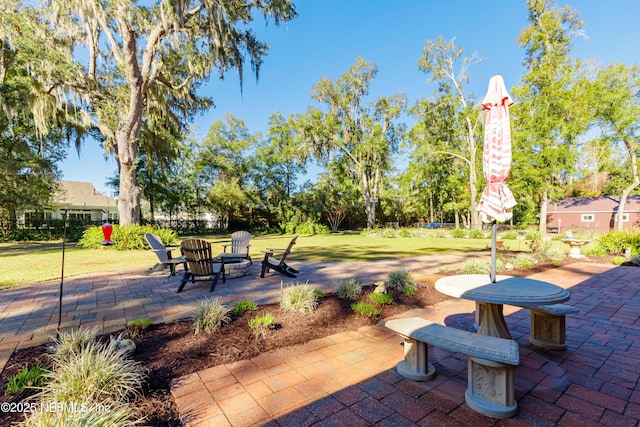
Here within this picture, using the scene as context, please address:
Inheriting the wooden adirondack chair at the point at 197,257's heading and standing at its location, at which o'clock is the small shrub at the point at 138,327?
The small shrub is roughly at 5 o'clock from the wooden adirondack chair.

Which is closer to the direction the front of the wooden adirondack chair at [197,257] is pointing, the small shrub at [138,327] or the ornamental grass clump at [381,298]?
the ornamental grass clump

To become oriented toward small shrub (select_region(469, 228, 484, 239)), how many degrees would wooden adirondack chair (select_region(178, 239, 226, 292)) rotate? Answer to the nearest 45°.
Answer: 0° — it already faces it

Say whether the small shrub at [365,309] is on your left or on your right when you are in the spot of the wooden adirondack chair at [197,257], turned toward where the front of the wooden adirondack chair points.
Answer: on your right

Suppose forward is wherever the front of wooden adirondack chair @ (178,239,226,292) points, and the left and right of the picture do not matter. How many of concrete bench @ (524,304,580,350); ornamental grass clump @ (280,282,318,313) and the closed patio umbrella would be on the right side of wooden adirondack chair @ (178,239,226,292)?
3

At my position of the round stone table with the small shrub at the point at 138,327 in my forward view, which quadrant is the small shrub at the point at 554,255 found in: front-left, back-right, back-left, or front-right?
back-right

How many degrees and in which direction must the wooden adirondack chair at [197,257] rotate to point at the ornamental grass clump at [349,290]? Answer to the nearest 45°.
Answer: approximately 90° to its right

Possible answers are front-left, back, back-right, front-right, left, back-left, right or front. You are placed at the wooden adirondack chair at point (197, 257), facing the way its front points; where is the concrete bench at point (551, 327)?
right

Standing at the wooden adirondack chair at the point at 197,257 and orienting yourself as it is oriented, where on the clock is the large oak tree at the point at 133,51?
The large oak tree is roughly at 10 o'clock from the wooden adirondack chair.

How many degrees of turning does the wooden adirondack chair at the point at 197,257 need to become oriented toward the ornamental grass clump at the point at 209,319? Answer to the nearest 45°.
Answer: approximately 135° to its right

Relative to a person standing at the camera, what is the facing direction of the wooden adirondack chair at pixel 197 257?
facing away from the viewer and to the right of the viewer

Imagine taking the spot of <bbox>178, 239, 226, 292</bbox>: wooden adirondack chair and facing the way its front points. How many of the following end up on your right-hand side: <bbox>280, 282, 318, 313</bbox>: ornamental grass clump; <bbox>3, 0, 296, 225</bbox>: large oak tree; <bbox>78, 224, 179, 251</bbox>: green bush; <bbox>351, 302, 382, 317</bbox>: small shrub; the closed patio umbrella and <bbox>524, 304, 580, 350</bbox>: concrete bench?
4

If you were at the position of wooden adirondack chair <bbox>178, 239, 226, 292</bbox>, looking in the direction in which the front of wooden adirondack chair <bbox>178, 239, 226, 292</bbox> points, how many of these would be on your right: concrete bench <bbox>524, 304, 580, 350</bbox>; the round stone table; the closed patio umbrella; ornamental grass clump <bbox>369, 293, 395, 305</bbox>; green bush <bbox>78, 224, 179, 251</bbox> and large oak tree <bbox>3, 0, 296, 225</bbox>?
4

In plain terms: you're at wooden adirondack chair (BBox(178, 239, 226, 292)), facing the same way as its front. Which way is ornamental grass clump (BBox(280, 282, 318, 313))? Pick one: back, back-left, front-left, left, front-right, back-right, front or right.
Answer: right

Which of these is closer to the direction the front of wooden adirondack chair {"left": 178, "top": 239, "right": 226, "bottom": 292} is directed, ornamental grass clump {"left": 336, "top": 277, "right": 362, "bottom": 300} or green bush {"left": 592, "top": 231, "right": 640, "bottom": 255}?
the green bush

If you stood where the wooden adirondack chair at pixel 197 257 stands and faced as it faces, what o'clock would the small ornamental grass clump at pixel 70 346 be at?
The small ornamental grass clump is roughly at 5 o'clock from the wooden adirondack chair.

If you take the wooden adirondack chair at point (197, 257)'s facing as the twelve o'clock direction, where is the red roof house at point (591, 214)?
The red roof house is roughly at 1 o'clock from the wooden adirondack chair.

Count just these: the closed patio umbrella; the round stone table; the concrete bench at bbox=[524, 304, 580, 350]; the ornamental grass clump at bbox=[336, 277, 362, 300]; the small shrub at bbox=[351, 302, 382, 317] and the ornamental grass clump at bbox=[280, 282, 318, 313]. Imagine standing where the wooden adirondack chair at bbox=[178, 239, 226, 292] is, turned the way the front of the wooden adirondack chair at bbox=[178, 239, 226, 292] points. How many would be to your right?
6

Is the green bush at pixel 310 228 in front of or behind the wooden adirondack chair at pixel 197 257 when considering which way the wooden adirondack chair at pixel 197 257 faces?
in front

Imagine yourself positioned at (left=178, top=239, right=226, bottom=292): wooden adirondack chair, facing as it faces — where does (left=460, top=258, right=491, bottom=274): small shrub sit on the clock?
The small shrub is roughly at 2 o'clock from the wooden adirondack chair.
